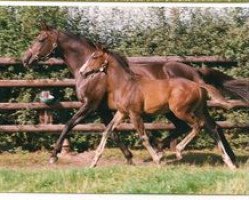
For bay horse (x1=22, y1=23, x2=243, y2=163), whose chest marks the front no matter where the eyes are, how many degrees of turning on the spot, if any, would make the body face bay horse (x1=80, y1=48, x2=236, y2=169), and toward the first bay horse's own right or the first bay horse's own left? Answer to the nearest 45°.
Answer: approximately 135° to the first bay horse's own left

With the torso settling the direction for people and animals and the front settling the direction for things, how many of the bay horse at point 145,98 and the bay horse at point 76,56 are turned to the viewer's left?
2

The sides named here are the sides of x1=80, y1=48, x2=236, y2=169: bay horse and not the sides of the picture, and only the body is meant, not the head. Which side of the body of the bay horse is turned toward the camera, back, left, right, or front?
left

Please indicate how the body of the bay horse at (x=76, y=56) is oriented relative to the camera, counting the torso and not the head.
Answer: to the viewer's left

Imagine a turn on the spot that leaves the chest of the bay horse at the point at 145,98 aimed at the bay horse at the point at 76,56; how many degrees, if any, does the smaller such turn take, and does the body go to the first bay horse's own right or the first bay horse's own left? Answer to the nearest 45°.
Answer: approximately 45° to the first bay horse's own right
